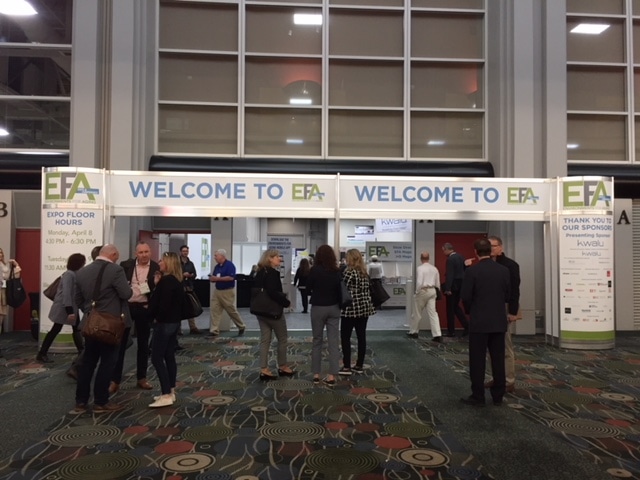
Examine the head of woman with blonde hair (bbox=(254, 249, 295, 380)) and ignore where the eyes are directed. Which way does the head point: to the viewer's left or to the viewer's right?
to the viewer's right

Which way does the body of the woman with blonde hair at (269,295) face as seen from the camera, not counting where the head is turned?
to the viewer's right

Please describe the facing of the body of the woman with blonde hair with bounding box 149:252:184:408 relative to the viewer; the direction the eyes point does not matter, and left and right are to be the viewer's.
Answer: facing to the left of the viewer

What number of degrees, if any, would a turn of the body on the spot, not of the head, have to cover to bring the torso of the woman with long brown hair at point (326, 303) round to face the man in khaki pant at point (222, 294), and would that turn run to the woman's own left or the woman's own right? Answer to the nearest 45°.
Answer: approximately 45° to the woman's own left

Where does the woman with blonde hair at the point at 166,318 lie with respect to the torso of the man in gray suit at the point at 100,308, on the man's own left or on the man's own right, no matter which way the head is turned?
on the man's own right

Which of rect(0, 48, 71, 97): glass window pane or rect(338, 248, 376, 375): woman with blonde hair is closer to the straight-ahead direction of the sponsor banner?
the woman with blonde hair

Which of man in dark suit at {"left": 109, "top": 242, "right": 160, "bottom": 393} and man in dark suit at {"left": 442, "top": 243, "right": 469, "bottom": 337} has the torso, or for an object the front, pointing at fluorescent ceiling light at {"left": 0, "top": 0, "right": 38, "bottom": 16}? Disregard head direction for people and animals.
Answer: man in dark suit at {"left": 442, "top": 243, "right": 469, "bottom": 337}

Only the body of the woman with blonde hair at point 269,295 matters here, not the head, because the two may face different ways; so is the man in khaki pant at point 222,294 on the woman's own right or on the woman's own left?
on the woman's own left

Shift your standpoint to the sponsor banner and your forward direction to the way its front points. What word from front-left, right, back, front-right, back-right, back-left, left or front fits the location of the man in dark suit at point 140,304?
front-right

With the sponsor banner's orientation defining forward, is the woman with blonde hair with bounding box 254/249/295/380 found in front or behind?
in front

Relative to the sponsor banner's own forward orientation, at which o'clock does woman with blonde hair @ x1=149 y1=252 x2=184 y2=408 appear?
The woman with blonde hair is roughly at 1 o'clock from the sponsor banner.

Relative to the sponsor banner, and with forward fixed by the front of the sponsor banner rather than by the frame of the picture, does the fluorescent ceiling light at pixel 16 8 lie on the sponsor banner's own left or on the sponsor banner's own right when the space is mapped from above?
on the sponsor banner's own right

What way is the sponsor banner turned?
toward the camera

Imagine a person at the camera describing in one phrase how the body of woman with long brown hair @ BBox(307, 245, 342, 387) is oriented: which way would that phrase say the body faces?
away from the camera
